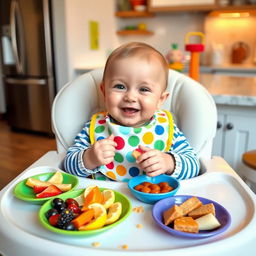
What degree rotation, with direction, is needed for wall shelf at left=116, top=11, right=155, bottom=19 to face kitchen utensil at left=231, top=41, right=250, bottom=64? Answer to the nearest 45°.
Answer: approximately 90° to its left

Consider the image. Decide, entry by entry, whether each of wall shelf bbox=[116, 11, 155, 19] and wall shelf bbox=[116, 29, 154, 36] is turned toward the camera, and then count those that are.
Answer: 2

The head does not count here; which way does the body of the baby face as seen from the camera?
toward the camera

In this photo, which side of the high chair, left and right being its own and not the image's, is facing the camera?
front

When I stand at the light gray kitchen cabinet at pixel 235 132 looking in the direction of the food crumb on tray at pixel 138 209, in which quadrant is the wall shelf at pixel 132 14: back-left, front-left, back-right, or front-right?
back-right

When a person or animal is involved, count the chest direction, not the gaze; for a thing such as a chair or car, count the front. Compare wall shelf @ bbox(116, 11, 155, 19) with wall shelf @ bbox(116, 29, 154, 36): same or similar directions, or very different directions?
same or similar directions

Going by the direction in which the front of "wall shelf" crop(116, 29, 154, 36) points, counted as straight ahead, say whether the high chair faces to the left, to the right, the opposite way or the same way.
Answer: the same way

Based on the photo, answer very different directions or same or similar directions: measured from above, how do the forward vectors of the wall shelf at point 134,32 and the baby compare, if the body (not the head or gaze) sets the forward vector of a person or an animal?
same or similar directions

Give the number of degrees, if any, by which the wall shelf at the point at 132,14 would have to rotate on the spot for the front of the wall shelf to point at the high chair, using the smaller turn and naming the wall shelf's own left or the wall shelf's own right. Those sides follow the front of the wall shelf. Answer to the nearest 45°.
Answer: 0° — it already faces it

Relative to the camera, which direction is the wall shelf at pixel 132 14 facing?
toward the camera

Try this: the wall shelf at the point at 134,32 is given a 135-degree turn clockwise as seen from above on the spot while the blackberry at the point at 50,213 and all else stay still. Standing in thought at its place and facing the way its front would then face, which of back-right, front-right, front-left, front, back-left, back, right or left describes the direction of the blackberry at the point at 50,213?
back-left

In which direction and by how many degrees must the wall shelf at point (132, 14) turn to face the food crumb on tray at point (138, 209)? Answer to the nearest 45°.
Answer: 0° — it already faces it

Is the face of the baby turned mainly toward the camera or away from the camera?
toward the camera

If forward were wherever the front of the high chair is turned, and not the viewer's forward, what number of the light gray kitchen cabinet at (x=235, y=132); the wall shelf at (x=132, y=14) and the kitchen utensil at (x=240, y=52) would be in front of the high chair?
0

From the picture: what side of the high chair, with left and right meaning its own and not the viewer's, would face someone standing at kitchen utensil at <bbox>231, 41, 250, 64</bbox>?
back

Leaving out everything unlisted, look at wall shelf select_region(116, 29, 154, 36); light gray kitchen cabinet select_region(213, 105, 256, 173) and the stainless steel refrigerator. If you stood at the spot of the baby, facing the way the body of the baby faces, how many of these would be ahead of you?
0
